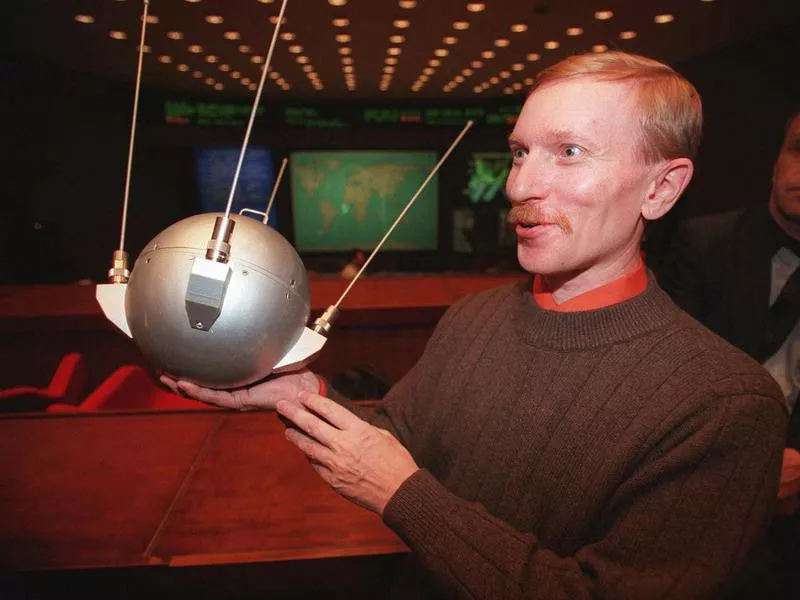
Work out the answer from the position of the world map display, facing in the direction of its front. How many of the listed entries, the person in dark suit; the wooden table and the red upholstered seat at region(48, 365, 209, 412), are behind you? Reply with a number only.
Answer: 0

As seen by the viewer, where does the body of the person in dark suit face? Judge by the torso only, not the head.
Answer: toward the camera

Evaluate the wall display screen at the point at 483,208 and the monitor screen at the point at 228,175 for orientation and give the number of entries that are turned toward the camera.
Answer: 2

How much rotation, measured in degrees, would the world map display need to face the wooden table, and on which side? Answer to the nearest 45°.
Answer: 0° — it already faces it

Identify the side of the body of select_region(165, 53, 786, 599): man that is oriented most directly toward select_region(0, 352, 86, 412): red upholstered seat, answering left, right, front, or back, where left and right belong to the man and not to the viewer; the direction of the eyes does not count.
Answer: right

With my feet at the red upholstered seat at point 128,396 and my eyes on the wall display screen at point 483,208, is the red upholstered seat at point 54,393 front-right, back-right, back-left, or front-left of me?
back-left

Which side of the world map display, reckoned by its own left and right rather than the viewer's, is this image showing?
front

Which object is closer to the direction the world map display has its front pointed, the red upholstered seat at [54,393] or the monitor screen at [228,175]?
the red upholstered seat

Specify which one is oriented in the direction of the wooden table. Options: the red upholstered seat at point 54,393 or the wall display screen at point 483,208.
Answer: the wall display screen

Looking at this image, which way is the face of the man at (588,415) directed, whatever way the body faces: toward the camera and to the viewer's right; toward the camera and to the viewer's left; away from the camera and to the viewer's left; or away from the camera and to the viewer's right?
toward the camera and to the viewer's left

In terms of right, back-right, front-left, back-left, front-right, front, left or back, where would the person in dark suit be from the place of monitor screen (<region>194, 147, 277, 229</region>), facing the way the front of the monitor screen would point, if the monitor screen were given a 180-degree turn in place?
back

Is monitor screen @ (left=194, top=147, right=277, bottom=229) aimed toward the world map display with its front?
no

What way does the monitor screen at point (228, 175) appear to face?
toward the camera
